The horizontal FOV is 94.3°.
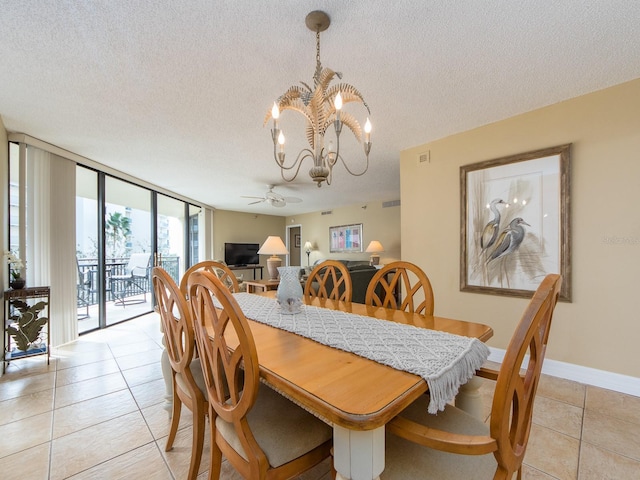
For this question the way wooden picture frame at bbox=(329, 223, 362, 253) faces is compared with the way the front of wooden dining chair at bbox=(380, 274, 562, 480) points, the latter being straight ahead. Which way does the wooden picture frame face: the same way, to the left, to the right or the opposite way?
to the left

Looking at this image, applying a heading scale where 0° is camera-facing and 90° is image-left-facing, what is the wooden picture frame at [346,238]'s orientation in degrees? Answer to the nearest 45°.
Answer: approximately 45°

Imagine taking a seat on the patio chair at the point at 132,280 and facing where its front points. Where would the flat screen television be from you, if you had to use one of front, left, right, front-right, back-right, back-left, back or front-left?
back

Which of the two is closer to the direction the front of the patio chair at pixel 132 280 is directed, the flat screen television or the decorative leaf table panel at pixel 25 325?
the decorative leaf table panel

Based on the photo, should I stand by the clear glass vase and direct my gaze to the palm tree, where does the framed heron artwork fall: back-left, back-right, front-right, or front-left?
back-right

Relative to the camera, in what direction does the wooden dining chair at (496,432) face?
facing away from the viewer and to the left of the viewer

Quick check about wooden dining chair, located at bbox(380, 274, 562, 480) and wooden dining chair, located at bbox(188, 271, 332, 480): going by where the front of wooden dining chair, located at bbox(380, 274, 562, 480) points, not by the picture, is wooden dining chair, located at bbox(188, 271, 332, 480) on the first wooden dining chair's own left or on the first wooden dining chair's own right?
on the first wooden dining chair's own left

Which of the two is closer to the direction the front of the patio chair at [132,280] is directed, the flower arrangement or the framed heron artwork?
the flower arrangement
